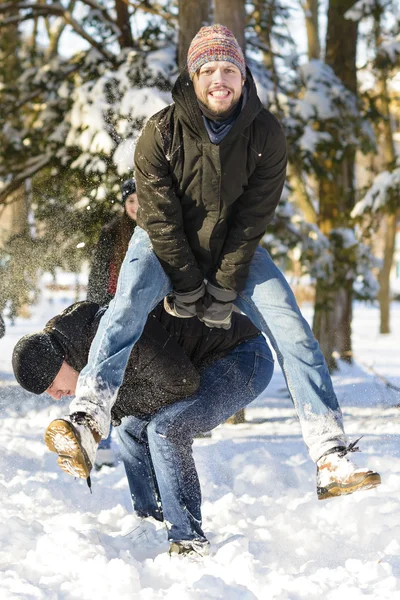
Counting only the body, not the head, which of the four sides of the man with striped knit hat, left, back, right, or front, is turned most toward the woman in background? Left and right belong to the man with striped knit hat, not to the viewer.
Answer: back

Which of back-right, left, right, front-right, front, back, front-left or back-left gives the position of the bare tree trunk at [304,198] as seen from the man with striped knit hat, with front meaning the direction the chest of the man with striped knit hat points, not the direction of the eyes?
back

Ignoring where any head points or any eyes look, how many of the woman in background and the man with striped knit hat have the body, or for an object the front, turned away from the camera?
0

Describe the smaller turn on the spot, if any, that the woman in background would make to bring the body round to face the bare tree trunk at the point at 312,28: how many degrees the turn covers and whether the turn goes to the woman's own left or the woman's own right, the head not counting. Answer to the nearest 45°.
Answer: approximately 90° to the woman's own left

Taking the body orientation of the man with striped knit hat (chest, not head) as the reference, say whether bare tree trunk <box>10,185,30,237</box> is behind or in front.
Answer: behind

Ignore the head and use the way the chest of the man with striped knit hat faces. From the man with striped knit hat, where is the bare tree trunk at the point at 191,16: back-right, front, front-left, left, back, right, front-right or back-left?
back

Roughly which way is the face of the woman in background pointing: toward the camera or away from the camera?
toward the camera

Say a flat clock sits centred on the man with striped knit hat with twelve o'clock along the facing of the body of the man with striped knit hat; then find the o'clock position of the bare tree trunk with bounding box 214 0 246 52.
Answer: The bare tree trunk is roughly at 6 o'clock from the man with striped knit hat.

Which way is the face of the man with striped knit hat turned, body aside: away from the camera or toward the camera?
toward the camera

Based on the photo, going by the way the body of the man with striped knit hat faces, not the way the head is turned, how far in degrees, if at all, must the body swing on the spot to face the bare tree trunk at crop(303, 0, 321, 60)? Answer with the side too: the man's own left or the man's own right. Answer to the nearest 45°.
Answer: approximately 180°

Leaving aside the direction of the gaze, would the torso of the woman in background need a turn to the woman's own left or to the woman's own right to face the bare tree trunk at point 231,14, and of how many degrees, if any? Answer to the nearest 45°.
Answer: approximately 90° to the woman's own left

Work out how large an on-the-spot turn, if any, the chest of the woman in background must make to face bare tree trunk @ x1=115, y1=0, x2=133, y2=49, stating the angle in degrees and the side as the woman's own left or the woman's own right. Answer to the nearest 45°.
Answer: approximately 135° to the woman's own left

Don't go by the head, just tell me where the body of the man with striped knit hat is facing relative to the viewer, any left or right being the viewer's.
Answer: facing the viewer

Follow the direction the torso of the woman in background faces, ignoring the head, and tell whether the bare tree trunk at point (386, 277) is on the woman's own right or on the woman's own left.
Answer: on the woman's own left

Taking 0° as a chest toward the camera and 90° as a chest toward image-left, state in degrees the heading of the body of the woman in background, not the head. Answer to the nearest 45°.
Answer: approximately 315°
